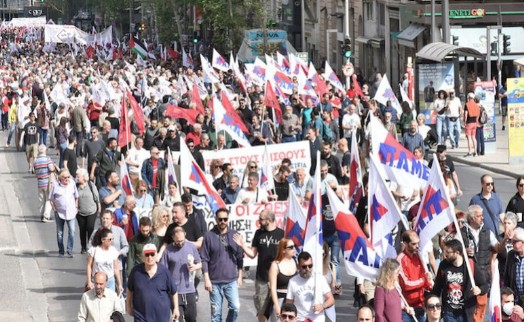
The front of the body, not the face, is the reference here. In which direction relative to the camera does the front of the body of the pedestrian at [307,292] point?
toward the camera

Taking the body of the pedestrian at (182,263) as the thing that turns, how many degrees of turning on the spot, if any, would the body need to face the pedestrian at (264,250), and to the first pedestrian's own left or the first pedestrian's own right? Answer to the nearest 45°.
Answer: approximately 90° to the first pedestrian's own left

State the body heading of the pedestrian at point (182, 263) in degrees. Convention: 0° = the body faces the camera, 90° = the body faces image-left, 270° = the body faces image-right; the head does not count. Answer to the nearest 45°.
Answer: approximately 0°

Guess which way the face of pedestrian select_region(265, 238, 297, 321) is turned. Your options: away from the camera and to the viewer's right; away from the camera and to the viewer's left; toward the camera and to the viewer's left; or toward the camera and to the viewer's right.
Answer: toward the camera and to the viewer's right

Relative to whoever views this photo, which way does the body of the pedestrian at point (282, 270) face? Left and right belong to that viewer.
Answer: facing the viewer and to the right of the viewer

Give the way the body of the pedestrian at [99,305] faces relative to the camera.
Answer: toward the camera

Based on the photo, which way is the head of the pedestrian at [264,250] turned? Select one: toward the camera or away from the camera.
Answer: toward the camera

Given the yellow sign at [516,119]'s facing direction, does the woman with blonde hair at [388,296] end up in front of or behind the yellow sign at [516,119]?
in front

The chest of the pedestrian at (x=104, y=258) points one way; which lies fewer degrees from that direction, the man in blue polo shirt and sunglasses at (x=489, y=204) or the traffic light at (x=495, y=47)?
the man in blue polo shirt and sunglasses

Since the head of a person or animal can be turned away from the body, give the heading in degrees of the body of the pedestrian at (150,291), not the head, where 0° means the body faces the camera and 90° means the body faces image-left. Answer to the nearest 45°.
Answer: approximately 0°

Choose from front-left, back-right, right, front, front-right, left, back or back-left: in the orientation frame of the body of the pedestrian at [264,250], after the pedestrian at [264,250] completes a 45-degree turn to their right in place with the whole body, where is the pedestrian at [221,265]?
front

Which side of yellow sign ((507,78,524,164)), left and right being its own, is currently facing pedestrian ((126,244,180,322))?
front

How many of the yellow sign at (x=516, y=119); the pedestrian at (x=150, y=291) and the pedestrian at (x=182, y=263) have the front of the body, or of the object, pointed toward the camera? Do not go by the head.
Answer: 3

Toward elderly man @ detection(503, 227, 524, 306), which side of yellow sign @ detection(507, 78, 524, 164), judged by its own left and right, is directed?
front
